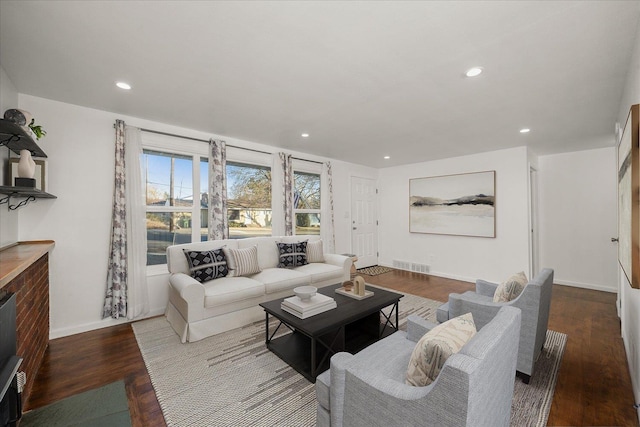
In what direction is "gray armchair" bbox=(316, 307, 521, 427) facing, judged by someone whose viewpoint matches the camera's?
facing away from the viewer and to the left of the viewer

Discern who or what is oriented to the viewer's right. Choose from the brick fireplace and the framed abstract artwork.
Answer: the brick fireplace

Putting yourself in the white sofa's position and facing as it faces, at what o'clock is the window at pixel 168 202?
The window is roughly at 4 o'clock from the white sofa.

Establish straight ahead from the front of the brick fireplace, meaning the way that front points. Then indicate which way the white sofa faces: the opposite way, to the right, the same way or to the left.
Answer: to the right

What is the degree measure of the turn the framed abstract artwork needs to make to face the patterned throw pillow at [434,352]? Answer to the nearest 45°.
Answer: approximately 45° to its left

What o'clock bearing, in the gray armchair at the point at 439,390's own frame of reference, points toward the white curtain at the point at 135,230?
The white curtain is roughly at 11 o'clock from the gray armchair.

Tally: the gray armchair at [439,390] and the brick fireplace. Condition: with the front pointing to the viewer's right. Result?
1

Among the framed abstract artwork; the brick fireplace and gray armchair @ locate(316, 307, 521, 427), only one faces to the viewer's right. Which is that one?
the brick fireplace

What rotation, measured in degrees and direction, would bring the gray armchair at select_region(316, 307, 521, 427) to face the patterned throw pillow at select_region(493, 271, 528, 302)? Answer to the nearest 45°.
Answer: approximately 90° to its right

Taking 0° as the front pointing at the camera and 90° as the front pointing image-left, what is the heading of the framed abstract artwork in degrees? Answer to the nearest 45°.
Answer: approximately 45°

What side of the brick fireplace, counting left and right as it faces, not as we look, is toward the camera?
right
